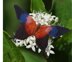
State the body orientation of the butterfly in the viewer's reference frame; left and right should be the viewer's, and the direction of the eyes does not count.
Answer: facing away from the viewer and to the right of the viewer
